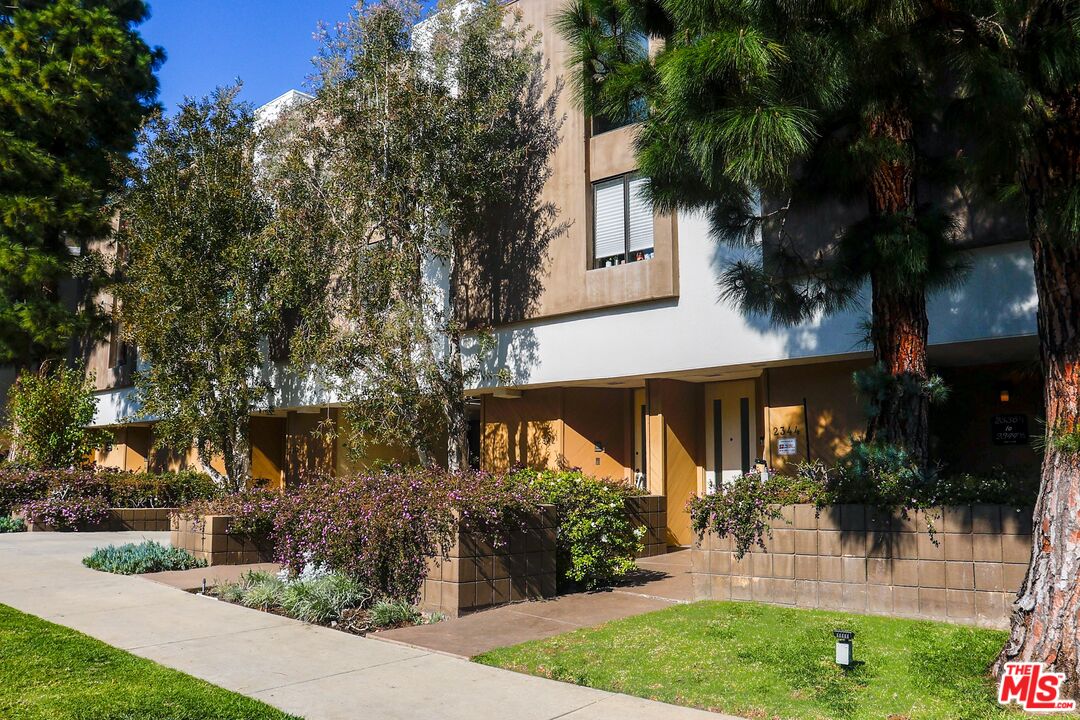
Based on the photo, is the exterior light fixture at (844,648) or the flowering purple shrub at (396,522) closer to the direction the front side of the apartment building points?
the flowering purple shrub

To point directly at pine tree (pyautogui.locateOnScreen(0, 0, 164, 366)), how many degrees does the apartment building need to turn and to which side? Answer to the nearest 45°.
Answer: approximately 90° to its right

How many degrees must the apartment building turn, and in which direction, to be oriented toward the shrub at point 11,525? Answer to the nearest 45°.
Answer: approximately 45° to its right

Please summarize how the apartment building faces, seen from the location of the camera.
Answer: facing the viewer and to the left of the viewer

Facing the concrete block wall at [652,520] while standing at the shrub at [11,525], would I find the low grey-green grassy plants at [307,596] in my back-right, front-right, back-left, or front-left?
front-right

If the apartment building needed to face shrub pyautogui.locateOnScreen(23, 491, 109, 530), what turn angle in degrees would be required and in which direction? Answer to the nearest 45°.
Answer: approximately 45° to its right

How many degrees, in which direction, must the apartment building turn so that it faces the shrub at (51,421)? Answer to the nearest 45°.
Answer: approximately 90° to its right

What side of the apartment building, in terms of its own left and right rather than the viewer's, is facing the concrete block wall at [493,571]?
front

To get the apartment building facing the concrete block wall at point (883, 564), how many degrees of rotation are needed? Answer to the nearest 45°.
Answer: approximately 45° to its left

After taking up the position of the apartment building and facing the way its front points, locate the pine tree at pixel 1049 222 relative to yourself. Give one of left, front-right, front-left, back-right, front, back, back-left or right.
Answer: front-left

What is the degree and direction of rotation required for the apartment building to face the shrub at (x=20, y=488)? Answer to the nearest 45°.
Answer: approximately 45° to its right

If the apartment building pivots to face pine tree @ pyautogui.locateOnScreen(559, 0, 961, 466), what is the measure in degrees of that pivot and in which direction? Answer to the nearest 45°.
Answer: approximately 45° to its left
